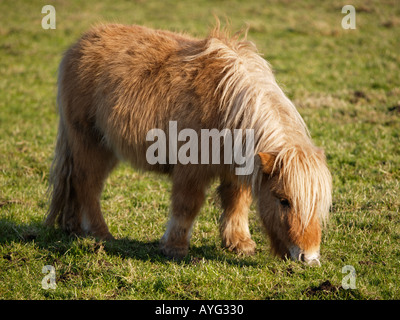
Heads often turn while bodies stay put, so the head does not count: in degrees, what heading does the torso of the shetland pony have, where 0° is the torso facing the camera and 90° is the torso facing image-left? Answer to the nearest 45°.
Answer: approximately 315°
